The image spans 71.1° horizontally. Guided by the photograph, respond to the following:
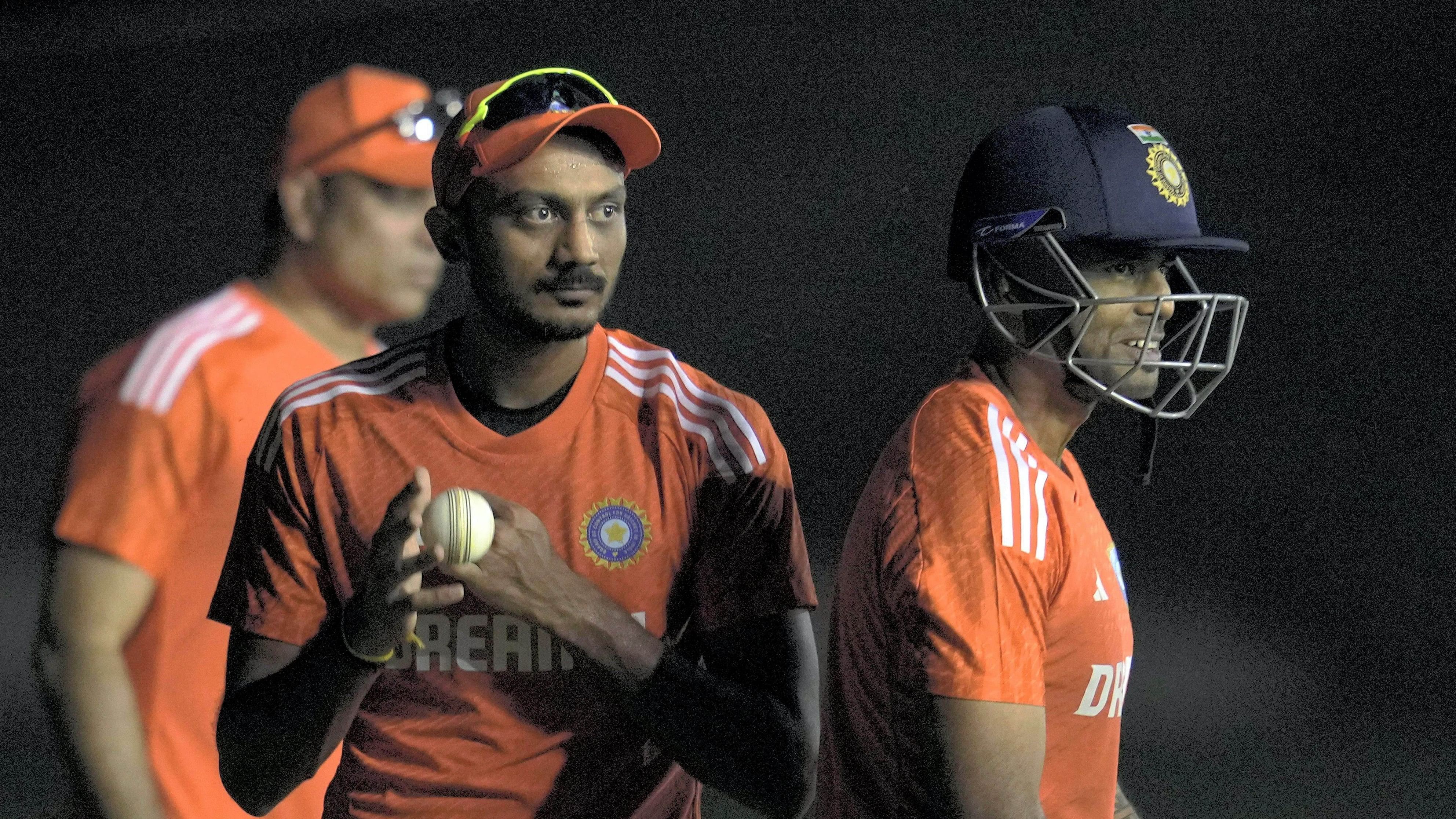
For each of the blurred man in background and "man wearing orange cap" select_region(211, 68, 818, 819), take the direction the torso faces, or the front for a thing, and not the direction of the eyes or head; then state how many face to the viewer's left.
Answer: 0

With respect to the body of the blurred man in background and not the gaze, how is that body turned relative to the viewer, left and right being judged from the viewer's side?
facing the viewer and to the right of the viewer

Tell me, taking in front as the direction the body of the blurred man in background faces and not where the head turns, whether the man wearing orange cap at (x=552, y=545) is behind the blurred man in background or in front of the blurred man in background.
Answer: in front

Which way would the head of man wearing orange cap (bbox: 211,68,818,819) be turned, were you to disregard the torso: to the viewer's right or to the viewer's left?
to the viewer's right

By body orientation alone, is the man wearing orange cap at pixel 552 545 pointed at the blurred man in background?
no

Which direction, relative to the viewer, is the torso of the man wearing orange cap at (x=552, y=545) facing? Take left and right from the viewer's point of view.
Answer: facing the viewer
